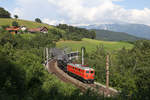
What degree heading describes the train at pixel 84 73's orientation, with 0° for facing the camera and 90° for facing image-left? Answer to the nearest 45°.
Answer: approximately 315°
